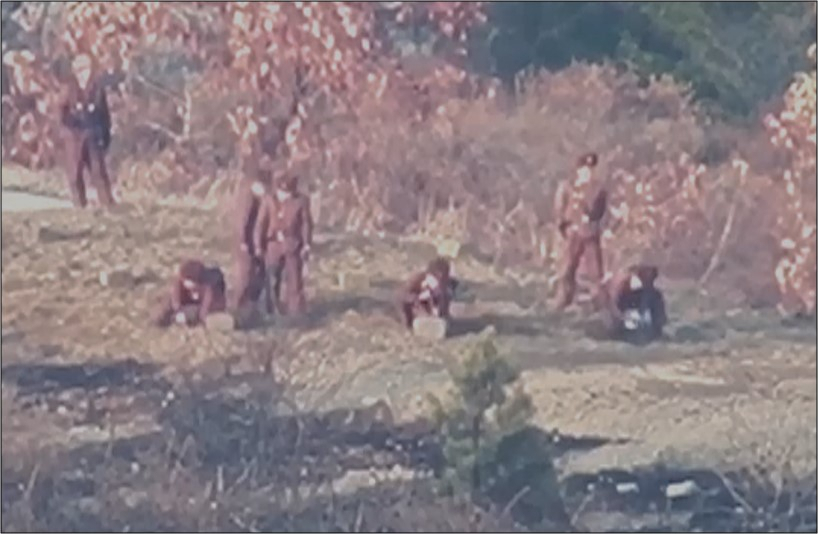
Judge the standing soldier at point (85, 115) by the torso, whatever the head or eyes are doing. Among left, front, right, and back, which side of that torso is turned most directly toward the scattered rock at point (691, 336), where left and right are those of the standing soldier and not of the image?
left

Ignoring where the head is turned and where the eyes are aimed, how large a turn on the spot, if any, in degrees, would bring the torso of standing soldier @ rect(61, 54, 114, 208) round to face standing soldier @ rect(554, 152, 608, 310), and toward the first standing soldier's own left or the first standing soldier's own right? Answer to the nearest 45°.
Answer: approximately 90° to the first standing soldier's own left

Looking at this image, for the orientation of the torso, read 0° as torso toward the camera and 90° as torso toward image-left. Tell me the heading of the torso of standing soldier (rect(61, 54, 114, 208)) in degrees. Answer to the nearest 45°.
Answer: approximately 0°

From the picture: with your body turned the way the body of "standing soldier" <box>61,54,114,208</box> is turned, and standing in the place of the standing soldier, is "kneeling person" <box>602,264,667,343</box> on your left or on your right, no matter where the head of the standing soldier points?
on your left

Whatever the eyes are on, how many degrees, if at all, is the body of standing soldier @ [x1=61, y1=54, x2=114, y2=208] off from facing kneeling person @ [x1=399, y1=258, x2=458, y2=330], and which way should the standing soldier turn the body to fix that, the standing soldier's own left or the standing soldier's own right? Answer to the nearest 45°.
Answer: approximately 90° to the standing soldier's own left
